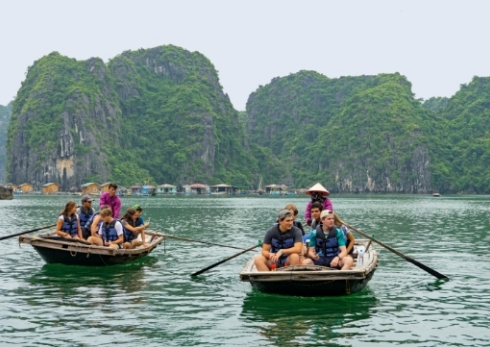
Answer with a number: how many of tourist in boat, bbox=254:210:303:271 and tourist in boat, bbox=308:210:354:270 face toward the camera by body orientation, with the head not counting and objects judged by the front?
2

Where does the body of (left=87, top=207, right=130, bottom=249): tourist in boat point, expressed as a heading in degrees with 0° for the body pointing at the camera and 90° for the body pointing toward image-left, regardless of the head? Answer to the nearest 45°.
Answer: approximately 45°

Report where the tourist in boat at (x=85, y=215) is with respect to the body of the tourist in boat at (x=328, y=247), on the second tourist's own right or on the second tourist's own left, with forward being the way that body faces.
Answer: on the second tourist's own right

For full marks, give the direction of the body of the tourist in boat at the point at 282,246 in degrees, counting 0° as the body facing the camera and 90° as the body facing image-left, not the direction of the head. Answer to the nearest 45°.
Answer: approximately 0°

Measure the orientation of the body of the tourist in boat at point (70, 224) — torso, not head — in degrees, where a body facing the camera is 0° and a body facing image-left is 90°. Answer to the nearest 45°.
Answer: approximately 315°

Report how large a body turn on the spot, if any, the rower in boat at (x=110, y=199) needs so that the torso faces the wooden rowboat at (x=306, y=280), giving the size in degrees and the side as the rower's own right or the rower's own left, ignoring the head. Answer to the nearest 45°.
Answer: approximately 90° to the rower's own left
